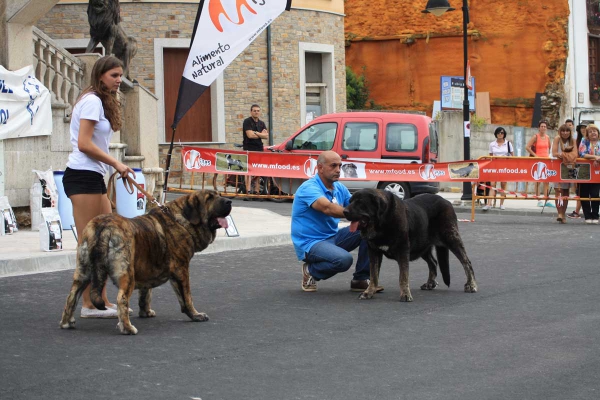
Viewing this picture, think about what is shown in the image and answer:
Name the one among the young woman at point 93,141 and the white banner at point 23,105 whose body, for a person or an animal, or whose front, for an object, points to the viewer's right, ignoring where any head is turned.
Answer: the young woman

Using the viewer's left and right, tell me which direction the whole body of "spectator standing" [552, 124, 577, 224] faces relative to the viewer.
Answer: facing the viewer

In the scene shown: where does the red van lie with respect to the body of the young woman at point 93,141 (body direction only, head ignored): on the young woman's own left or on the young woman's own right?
on the young woman's own left

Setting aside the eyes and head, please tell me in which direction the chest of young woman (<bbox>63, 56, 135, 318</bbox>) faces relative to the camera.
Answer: to the viewer's right

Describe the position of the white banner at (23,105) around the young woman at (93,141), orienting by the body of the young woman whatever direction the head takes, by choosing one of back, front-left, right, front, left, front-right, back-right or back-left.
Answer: left

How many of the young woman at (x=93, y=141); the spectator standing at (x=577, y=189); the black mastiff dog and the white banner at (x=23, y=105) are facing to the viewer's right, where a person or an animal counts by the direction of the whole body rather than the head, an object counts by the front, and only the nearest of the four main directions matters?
1

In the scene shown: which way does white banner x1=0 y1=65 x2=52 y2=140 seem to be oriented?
toward the camera

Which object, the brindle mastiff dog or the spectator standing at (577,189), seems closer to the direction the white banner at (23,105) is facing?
the brindle mastiff dog

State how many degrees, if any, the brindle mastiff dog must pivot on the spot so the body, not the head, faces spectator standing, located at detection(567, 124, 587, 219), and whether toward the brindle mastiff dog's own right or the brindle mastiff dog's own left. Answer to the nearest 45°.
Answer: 0° — it already faces them

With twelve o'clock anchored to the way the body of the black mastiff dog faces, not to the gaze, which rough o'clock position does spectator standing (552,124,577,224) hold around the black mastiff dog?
The spectator standing is roughly at 5 o'clock from the black mastiff dog.
